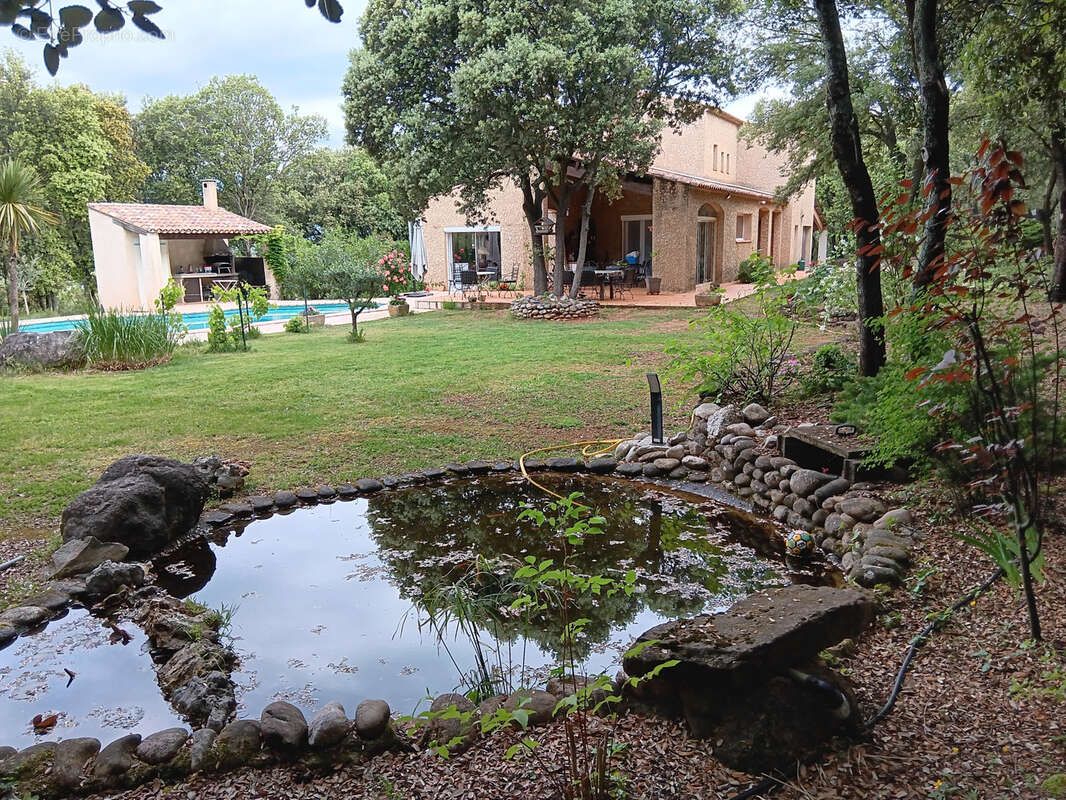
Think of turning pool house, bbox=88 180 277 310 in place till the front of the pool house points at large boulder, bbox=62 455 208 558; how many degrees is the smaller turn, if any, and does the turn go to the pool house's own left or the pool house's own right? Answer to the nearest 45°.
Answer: approximately 45° to the pool house's own right

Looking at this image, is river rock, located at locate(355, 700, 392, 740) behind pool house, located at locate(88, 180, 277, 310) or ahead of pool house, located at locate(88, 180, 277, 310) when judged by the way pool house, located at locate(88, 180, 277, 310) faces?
ahead

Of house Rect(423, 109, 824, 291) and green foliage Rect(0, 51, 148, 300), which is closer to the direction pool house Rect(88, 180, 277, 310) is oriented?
the house

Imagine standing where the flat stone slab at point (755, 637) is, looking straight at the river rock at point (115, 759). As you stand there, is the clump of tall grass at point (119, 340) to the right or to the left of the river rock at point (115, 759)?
right

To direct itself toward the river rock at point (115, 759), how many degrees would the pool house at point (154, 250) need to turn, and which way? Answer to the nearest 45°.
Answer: approximately 45° to its right

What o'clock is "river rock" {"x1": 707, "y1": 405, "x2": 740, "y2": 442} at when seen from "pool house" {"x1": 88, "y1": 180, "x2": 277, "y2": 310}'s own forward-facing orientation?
The river rock is roughly at 1 o'clock from the pool house.

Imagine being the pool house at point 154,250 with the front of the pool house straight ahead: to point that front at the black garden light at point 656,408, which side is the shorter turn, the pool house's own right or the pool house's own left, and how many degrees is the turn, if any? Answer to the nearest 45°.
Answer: approximately 45° to the pool house's own right

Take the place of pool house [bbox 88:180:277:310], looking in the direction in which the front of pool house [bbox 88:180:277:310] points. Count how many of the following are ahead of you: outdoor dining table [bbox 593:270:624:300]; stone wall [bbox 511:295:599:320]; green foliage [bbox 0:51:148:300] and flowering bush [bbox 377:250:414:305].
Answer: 3

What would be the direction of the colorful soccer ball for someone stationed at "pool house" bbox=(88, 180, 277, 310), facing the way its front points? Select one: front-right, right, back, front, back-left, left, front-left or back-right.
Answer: front-right

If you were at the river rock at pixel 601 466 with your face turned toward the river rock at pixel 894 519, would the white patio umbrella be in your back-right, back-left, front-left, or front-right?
back-left

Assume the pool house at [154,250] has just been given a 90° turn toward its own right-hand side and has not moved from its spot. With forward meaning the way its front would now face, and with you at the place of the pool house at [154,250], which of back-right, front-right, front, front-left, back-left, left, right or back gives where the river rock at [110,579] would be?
front-left

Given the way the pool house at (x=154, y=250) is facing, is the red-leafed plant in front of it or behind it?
in front

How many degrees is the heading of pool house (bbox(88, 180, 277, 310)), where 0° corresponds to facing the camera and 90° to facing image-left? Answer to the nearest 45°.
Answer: approximately 315°

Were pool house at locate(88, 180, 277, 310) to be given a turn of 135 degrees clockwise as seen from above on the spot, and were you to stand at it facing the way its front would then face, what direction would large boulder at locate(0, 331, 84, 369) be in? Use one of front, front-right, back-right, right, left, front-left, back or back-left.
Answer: left

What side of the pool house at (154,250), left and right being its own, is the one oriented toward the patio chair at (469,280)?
front

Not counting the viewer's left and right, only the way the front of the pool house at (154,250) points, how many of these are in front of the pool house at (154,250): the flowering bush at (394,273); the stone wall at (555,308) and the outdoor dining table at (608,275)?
3
